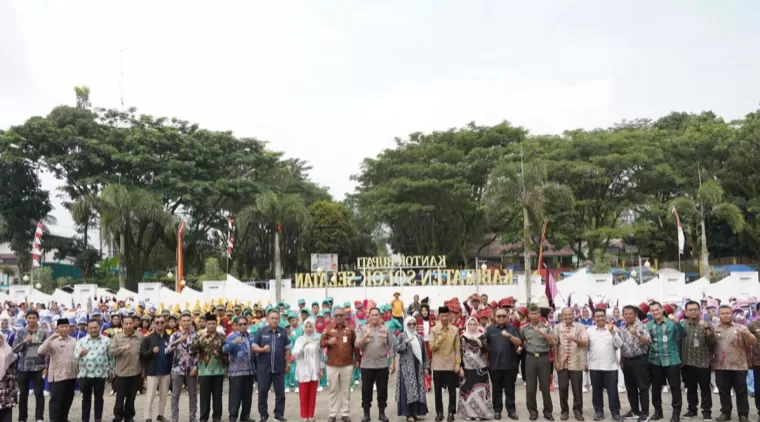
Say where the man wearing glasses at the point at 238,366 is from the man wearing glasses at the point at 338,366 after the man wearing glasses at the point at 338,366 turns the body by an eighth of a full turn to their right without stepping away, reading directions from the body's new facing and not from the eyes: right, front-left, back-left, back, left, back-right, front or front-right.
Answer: front-right

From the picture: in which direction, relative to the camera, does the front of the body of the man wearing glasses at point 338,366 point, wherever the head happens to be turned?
toward the camera

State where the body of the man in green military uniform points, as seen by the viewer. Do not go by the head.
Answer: toward the camera

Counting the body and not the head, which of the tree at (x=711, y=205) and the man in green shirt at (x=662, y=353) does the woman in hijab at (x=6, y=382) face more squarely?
the man in green shirt

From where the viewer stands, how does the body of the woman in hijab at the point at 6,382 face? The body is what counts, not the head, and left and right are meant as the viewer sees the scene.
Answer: facing the viewer

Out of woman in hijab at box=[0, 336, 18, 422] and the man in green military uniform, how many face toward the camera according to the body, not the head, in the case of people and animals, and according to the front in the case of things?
2

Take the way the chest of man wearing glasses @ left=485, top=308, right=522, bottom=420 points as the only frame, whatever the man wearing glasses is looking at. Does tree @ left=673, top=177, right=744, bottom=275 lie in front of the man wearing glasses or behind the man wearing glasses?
behind

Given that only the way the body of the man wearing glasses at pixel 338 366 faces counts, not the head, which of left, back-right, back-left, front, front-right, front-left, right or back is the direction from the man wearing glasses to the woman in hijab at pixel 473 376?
left

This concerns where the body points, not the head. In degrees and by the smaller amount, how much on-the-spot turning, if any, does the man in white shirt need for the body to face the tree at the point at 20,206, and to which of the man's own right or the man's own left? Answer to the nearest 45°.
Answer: approximately 135° to the man's own right

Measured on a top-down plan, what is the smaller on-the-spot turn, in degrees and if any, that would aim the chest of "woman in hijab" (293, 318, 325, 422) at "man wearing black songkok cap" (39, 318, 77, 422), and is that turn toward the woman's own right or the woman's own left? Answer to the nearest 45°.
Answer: approximately 90° to the woman's own right

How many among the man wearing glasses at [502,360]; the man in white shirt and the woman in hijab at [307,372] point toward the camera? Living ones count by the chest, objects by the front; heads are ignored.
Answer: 3

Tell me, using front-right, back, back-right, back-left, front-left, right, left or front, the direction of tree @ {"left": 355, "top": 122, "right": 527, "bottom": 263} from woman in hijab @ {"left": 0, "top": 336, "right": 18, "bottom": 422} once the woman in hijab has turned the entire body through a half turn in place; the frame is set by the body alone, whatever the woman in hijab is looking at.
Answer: front-right
